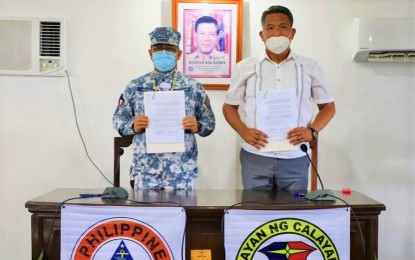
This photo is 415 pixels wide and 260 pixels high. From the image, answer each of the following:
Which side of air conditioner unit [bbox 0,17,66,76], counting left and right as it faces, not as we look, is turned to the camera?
front

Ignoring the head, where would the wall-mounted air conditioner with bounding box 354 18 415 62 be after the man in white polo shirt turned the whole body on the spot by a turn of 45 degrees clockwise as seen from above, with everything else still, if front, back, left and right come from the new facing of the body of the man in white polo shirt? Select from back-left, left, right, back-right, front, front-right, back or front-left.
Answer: back

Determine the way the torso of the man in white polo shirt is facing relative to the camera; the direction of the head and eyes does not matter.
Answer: toward the camera

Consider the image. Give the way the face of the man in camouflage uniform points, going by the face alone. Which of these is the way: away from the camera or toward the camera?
toward the camera

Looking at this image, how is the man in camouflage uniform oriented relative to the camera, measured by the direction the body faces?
toward the camera

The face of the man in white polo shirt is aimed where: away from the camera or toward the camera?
toward the camera

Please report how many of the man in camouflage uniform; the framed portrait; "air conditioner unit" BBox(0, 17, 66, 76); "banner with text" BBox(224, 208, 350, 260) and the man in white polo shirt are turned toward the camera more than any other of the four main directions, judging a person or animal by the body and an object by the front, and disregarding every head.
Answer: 5

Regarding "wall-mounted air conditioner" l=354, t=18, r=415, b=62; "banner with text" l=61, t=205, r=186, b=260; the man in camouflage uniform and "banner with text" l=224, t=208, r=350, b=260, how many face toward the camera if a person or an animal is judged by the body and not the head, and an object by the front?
4

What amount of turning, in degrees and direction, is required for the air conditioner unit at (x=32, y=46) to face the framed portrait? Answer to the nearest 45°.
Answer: approximately 90° to its left

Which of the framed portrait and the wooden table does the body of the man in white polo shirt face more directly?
the wooden table

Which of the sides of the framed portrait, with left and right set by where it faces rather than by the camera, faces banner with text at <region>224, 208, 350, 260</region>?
front

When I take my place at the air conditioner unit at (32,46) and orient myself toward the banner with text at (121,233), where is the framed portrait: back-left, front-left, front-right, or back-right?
front-left

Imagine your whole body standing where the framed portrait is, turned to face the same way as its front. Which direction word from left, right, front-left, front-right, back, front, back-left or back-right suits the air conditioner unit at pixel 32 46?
right

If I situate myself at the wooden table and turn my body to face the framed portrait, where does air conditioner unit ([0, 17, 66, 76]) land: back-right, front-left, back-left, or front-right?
front-left
